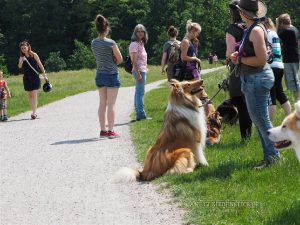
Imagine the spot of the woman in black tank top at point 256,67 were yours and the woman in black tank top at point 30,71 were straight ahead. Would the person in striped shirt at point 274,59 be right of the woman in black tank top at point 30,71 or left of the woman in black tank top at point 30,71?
right

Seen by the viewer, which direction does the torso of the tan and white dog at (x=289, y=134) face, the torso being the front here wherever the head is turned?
to the viewer's left

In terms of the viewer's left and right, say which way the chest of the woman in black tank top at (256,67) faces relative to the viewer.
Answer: facing to the left of the viewer

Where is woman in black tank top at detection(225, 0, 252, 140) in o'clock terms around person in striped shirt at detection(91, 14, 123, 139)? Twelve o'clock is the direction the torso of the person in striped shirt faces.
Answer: The woman in black tank top is roughly at 3 o'clock from the person in striped shirt.

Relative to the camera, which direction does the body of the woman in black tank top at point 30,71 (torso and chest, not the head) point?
toward the camera

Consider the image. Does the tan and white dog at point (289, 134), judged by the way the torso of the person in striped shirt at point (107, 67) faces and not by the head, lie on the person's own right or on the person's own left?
on the person's own right

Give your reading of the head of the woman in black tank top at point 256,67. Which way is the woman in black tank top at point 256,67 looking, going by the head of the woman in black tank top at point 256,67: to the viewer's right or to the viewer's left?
to the viewer's left

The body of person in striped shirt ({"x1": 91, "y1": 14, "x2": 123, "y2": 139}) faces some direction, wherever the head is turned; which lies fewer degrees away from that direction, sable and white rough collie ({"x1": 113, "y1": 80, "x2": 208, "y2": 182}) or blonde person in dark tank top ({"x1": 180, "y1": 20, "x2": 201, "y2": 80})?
the blonde person in dark tank top

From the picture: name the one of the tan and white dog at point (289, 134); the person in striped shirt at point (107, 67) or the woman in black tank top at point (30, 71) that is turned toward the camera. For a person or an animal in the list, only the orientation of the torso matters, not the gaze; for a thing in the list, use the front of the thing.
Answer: the woman in black tank top

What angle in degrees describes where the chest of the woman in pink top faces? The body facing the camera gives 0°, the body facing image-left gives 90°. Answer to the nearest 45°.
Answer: approximately 315°

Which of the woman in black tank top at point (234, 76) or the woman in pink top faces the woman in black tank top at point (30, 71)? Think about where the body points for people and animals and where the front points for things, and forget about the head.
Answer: the woman in black tank top at point (234, 76)

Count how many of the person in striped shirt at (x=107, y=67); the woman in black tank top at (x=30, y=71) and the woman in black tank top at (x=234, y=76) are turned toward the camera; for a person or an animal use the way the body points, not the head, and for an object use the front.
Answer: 1
